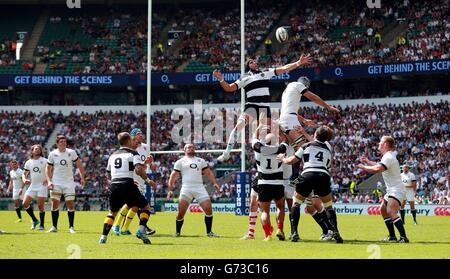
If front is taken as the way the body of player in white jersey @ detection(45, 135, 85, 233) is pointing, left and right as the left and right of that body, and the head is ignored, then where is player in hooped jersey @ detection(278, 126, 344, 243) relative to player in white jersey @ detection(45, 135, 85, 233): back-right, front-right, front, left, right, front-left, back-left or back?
front-left

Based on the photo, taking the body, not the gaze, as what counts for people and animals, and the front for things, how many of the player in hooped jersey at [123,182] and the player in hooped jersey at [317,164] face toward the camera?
0

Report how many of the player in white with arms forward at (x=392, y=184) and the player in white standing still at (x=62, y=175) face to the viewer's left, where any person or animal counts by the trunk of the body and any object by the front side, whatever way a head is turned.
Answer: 1

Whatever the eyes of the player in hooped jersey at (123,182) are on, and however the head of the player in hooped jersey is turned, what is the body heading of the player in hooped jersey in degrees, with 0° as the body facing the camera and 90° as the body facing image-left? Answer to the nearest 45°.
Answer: approximately 225°

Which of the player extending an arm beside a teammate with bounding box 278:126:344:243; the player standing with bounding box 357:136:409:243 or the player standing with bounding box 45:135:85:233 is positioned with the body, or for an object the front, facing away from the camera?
the player extending an arm beside a teammate with bounding box 278:126:344:243

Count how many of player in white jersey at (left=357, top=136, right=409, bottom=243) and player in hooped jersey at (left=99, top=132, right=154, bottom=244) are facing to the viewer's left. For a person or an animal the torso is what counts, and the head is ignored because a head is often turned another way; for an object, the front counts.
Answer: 1

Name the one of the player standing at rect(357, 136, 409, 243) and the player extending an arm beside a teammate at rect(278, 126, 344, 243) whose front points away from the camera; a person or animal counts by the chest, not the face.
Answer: the player extending an arm beside a teammate at rect(278, 126, 344, 243)

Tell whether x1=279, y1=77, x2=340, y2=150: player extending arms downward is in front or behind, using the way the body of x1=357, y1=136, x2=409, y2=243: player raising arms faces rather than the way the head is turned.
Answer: in front

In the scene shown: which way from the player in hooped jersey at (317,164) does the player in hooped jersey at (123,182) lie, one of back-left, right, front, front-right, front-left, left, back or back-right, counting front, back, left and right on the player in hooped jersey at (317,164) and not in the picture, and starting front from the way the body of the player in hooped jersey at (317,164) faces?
left

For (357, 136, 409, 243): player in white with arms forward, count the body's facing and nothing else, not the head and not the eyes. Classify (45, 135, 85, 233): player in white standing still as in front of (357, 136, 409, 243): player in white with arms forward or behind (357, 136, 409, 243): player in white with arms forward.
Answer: in front

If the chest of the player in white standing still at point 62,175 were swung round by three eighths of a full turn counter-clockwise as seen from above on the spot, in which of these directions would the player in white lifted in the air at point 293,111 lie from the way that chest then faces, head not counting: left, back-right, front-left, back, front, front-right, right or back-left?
right

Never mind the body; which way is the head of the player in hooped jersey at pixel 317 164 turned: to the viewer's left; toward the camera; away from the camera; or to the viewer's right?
away from the camera

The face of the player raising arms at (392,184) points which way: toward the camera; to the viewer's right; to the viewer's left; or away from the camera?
to the viewer's left

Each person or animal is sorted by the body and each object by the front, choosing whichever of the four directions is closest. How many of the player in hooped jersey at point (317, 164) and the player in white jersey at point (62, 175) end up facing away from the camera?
1

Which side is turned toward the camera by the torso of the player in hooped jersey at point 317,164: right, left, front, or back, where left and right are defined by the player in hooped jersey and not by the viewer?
back

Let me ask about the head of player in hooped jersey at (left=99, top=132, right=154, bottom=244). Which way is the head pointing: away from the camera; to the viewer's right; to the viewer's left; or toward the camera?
away from the camera

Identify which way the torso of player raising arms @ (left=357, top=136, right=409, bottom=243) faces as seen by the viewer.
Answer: to the viewer's left
